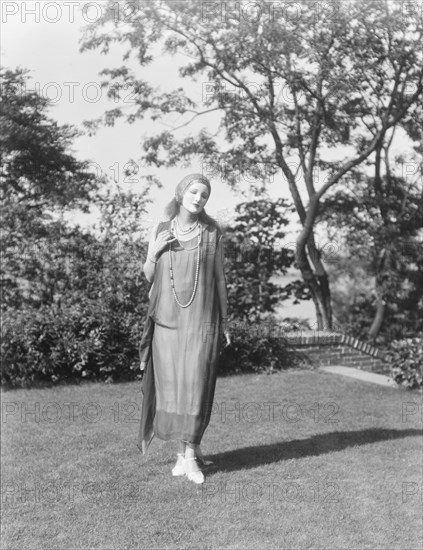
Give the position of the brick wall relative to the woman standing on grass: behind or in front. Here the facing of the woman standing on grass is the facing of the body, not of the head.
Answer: behind

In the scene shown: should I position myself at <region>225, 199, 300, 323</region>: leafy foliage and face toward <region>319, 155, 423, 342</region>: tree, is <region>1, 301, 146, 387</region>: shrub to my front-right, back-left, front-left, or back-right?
back-right

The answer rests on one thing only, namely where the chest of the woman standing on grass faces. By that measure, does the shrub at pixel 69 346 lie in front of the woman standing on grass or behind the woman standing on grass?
behind

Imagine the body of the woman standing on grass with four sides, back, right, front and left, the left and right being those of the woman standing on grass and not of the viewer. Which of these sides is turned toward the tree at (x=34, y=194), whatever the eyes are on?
back

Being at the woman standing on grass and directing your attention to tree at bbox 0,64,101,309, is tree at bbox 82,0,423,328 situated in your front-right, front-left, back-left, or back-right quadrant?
front-right

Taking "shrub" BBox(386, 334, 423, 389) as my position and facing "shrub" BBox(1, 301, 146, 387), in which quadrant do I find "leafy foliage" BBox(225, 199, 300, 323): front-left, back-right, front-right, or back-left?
front-right

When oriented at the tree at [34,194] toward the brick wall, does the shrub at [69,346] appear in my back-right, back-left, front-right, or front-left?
front-right

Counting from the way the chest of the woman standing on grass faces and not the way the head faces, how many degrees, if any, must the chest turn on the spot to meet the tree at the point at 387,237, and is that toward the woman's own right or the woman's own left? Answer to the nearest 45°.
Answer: approximately 135° to the woman's own left

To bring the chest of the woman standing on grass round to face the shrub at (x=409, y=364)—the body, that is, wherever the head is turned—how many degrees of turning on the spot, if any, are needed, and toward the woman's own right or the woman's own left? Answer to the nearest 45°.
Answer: approximately 135° to the woman's own left

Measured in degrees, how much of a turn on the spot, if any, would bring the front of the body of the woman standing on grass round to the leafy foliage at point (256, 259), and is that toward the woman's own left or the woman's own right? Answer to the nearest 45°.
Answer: approximately 180°

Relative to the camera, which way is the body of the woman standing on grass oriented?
toward the camera
